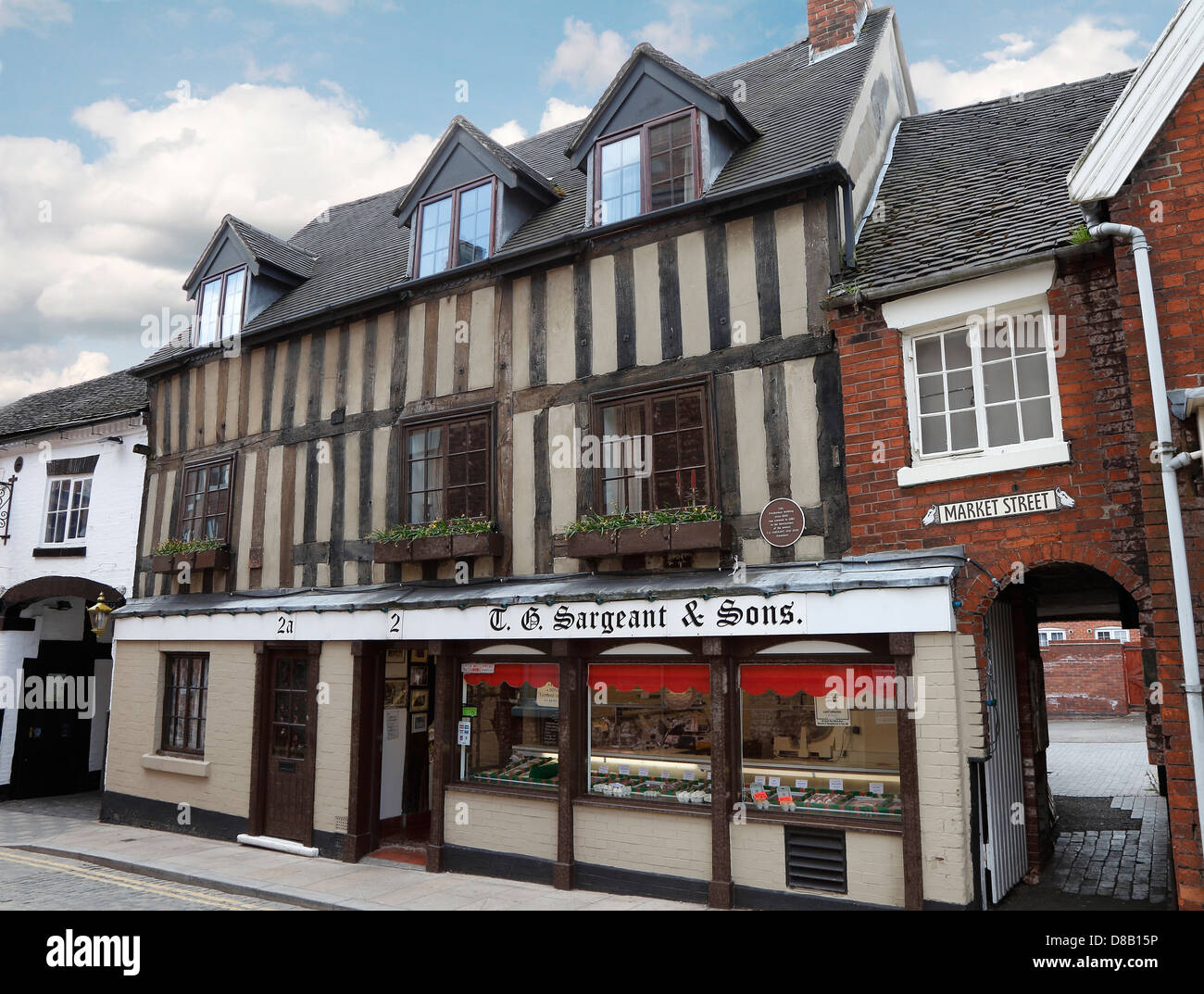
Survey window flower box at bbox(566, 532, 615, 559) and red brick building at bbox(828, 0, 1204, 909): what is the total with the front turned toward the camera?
2

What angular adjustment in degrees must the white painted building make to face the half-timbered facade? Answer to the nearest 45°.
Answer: approximately 90° to its left

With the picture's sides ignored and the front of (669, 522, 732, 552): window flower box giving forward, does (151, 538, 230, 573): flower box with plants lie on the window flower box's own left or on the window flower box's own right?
on the window flower box's own right

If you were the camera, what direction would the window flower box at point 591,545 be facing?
facing the viewer

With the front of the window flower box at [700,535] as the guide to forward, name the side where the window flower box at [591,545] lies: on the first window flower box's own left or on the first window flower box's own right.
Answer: on the first window flower box's own right

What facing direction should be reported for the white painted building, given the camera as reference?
facing the viewer and to the left of the viewer

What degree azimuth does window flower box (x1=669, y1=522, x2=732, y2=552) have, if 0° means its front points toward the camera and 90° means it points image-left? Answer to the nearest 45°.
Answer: approximately 45°

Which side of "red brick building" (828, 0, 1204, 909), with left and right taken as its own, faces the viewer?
front

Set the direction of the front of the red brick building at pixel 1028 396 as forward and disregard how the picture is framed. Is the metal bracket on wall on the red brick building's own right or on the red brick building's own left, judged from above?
on the red brick building's own right

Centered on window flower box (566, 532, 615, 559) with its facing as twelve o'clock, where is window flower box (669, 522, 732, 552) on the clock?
window flower box (669, 522, 732, 552) is roughly at 10 o'clock from window flower box (566, 532, 615, 559).

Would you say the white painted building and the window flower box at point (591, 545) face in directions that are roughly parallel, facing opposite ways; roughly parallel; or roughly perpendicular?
roughly parallel
